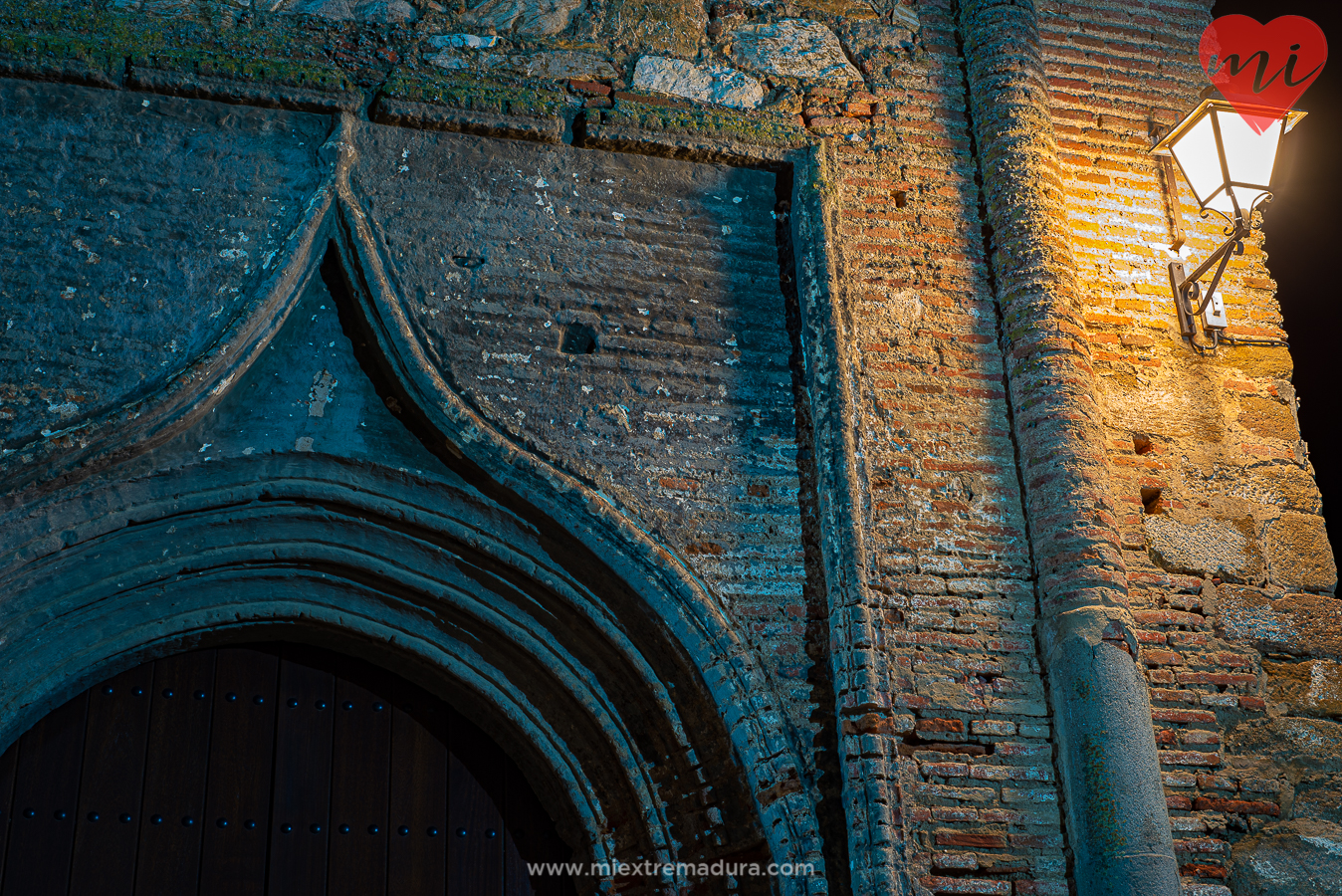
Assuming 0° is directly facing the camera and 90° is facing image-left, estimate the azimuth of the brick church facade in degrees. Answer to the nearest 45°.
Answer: approximately 0°
